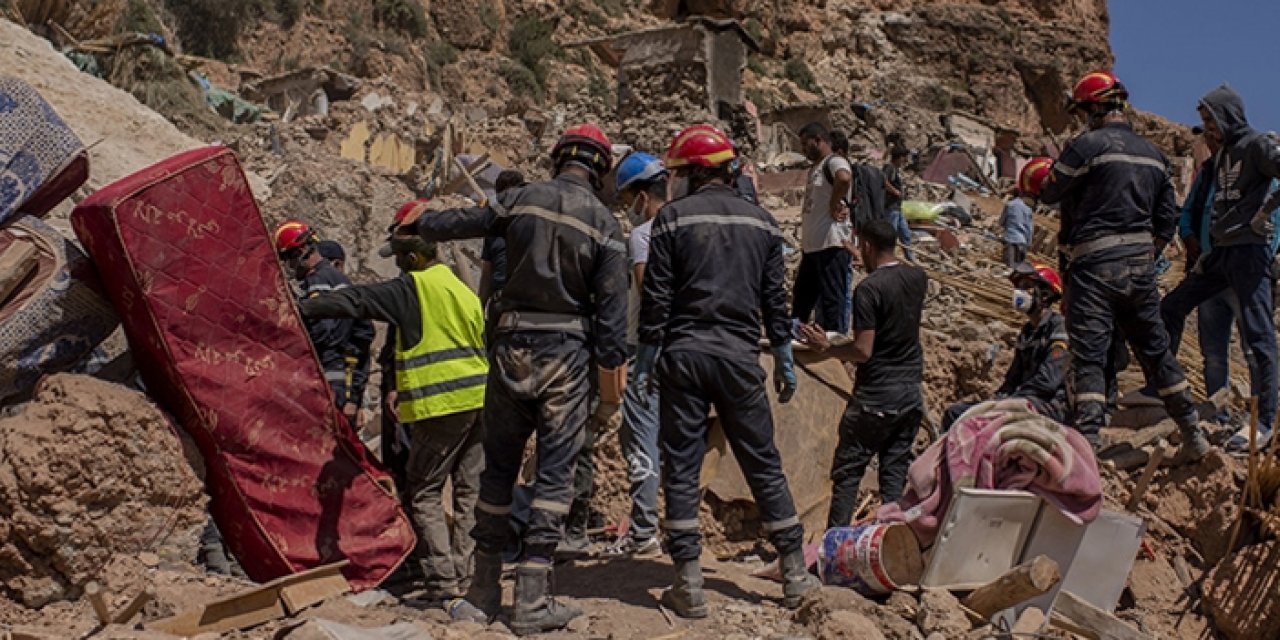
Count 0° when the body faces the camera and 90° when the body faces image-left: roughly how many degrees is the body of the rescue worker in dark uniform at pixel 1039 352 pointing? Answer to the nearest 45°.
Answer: approximately 45°

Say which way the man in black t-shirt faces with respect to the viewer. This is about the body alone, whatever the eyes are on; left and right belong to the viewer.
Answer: facing away from the viewer and to the left of the viewer

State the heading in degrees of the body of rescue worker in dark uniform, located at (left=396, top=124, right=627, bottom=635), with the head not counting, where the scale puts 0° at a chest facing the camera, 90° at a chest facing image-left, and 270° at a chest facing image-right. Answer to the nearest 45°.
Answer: approximately 180°

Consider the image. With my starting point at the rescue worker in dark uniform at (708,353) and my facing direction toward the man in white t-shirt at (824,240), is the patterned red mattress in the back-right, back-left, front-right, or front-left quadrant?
back-left

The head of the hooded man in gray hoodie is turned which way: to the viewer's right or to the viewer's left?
to the viewer's left

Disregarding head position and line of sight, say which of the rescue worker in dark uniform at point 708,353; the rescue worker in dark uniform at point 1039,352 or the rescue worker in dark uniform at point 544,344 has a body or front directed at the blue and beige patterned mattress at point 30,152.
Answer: the rescue worker in dark uniform at point 1039,352

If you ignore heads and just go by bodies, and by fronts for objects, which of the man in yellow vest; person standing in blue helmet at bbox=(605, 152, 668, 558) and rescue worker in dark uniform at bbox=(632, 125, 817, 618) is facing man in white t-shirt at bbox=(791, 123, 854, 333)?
the rescue worker in dark uniform

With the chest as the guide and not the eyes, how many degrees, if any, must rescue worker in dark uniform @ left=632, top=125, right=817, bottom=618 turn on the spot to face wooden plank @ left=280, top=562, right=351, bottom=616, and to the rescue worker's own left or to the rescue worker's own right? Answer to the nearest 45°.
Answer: approximately 135° to the rescue worker's own left

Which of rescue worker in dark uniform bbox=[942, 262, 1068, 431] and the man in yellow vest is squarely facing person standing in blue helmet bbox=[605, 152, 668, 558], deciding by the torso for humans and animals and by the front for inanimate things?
the rescue worker in dark uniform

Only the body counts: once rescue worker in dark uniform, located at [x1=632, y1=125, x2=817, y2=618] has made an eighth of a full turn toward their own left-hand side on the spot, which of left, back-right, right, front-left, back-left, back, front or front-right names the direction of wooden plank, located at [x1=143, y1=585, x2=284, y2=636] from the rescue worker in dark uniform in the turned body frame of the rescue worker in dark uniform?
left
